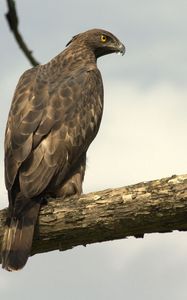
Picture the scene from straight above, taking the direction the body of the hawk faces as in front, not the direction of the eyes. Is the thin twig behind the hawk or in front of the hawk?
in front

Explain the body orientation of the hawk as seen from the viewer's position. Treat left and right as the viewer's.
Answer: facing away from the viewer and to the right of the viewer
